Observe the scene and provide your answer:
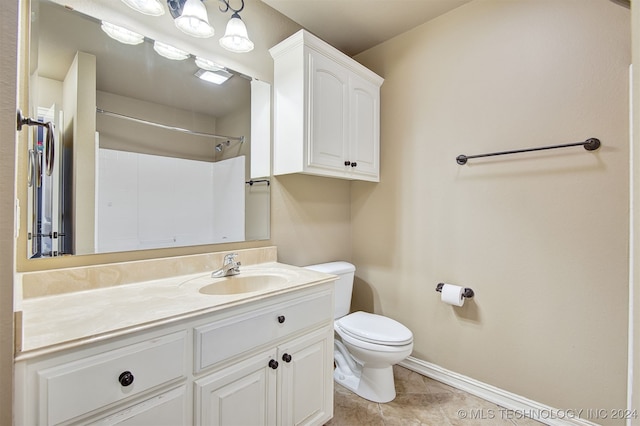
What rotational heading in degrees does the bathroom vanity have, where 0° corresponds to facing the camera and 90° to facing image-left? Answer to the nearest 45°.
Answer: approximately 315°

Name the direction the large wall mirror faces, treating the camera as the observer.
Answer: facing the viewer and to the right of the viewer

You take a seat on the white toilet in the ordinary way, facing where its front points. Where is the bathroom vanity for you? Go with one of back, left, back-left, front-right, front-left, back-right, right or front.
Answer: right

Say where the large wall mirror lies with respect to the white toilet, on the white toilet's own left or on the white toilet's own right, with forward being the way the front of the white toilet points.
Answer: on the white toilet's own right

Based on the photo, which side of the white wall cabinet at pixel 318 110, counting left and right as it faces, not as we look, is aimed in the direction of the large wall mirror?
right

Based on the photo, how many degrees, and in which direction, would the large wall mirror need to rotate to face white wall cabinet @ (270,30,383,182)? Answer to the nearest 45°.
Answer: approximately 45° to its left

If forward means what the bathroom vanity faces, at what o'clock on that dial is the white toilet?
The white toilet is roughly at 10 o'clock from the bathroom vanity.

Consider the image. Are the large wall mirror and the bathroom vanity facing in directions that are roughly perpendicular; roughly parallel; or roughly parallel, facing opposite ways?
roughly parallel
